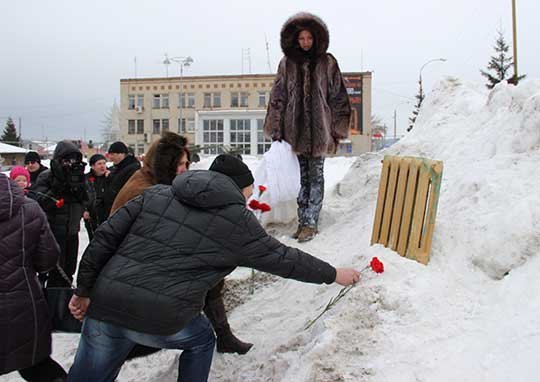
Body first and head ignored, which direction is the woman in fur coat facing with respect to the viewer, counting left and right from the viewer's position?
facing the viewer

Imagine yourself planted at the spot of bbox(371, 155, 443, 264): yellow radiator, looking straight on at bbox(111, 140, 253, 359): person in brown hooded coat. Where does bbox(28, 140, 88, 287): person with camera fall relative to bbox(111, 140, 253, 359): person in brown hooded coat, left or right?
right

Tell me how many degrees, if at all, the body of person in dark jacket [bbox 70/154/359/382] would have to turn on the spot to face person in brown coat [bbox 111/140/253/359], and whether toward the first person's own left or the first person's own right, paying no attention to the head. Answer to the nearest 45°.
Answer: approximately 45° to the first person's own left

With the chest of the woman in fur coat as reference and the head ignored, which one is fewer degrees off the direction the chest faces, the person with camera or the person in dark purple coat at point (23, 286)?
the person in dark purple coat

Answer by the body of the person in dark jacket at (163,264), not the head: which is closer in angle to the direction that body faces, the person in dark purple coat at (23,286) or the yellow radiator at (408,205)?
the yellow radiator

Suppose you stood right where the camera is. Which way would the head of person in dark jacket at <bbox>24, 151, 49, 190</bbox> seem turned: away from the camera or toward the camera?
toward the camera

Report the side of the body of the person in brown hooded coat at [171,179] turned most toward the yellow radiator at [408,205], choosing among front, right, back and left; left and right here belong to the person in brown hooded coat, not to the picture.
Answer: front

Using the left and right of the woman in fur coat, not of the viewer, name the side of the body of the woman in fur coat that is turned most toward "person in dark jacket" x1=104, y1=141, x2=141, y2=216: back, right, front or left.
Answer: right

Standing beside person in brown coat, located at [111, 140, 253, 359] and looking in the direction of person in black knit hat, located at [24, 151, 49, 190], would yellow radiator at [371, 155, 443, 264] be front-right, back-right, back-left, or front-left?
back-right

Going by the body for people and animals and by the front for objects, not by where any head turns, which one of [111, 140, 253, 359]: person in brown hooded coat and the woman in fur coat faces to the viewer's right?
the person in brown hooded coat

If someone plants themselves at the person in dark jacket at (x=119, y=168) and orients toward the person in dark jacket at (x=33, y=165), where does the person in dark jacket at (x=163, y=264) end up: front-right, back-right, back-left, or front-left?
back-left

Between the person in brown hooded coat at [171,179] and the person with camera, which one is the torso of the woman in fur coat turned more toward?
the person in brown hooded coat

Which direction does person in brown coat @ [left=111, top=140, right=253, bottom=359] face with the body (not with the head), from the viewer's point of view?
to the viewer's right

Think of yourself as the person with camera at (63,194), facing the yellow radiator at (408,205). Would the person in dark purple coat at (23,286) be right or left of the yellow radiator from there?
right

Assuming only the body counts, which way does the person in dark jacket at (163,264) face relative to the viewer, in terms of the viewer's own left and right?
facing away from the viewer and to the right of the viewer
